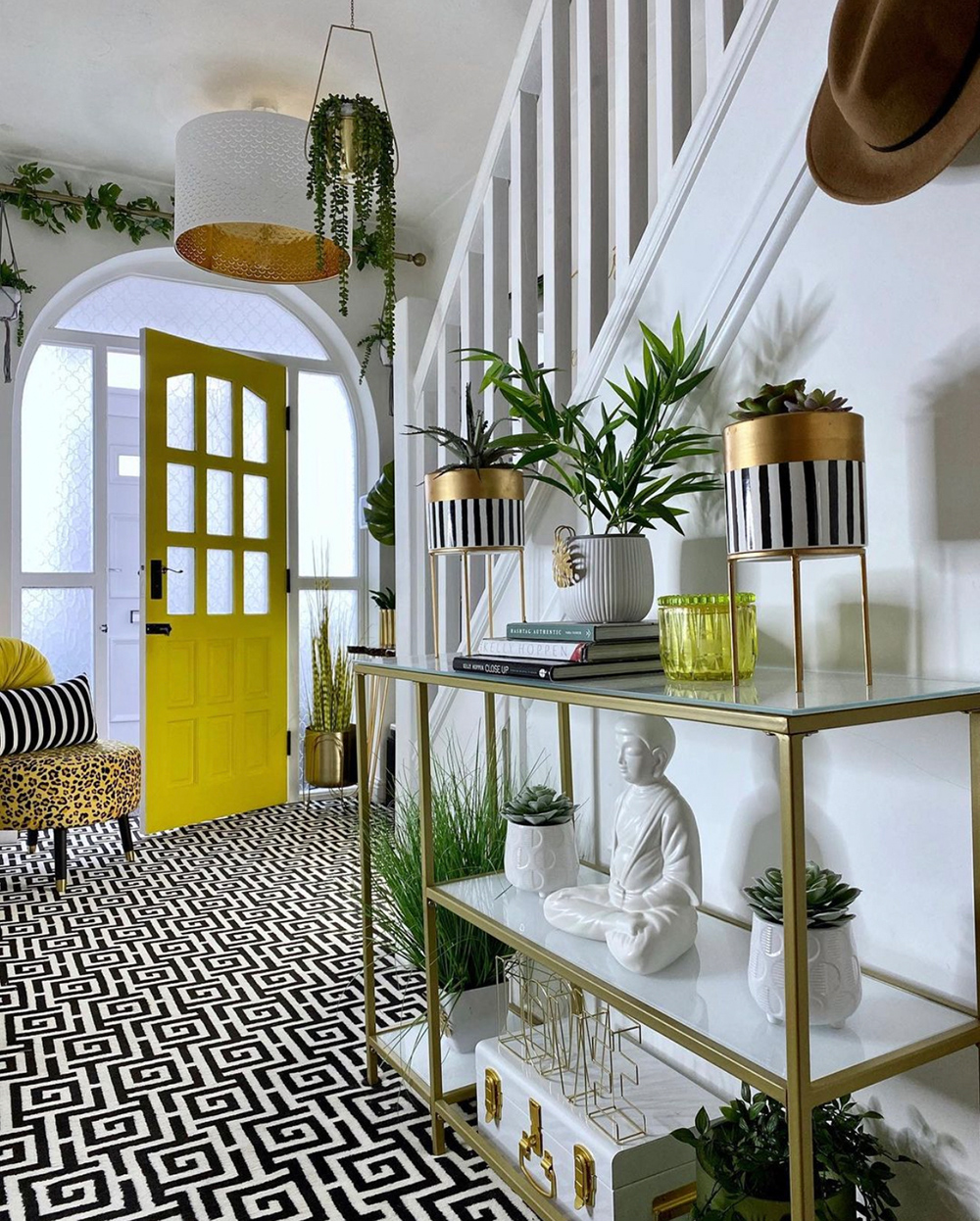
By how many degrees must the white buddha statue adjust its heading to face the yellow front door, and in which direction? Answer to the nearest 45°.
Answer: approximately 90° to its right

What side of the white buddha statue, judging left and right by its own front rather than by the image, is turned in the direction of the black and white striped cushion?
right

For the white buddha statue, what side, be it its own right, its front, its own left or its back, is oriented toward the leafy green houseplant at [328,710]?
right

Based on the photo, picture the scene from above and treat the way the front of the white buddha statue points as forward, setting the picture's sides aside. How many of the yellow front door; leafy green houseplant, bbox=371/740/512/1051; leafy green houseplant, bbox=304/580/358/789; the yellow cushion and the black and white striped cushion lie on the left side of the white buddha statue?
0

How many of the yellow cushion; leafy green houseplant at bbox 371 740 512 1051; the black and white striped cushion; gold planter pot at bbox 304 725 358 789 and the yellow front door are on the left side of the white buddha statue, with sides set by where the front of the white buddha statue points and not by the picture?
0

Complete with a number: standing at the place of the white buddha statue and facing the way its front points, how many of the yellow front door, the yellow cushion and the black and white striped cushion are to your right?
3

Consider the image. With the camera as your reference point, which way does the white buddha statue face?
facing the viewer and to the left of the viewer

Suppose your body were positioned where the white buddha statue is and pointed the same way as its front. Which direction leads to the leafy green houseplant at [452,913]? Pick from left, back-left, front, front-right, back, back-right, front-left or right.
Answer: right
